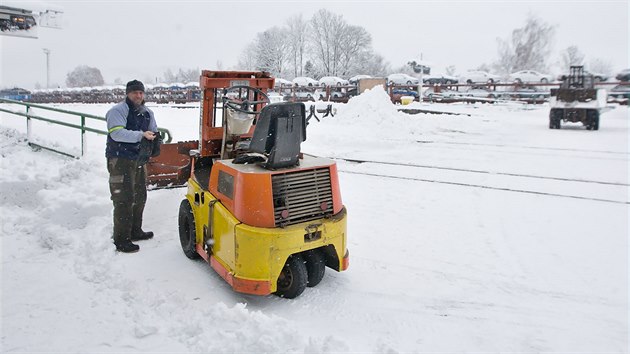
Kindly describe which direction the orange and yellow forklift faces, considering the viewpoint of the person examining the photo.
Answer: facing away from the viewer and to the left of the viewer

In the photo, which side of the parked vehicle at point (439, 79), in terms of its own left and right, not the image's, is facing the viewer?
right

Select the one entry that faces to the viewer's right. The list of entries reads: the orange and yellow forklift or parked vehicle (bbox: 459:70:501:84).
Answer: the parked vehicle

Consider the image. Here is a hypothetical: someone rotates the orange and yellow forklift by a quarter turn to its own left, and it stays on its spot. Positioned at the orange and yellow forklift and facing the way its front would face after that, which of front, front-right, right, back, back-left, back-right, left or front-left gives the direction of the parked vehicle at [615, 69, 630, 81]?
back

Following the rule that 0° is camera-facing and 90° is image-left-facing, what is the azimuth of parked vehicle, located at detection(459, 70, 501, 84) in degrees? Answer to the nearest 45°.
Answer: approximately 270°

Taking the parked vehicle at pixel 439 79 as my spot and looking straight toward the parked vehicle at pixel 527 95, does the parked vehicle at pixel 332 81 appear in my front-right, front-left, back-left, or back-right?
back-right

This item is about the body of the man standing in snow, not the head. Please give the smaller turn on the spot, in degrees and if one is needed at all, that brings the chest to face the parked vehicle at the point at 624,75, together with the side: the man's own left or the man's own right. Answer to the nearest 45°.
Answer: approximately 90° to the man's own left

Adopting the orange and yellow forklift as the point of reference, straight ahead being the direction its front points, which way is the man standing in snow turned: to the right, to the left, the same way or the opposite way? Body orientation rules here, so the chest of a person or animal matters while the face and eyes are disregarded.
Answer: the opposite way

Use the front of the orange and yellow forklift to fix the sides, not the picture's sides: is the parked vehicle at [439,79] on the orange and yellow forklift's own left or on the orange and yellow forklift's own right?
on the orange and yellow forklift's own right

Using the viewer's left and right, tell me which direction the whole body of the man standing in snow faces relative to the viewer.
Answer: facing the viewer and to the right of the viewer

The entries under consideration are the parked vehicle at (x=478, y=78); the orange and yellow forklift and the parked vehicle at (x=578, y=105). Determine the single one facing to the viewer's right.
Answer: the parked vehicle at (x=478, y=78)

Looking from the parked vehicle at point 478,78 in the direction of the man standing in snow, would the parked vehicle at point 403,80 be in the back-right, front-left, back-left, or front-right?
front-right
